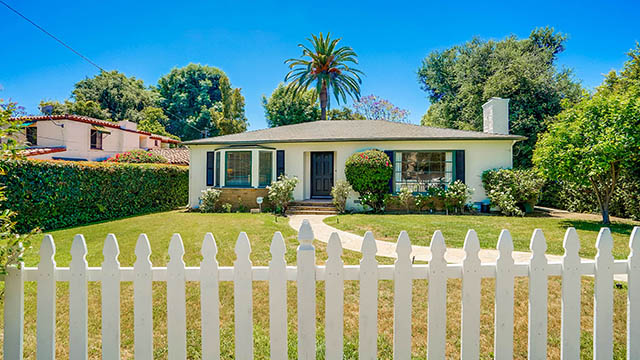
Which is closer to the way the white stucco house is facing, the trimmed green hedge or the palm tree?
the trimmed green hedge

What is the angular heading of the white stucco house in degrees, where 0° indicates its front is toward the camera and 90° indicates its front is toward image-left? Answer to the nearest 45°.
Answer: approximately 0°

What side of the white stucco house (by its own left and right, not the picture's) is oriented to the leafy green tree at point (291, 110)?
back

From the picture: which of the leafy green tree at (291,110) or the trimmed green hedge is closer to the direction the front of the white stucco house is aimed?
the trimmed green hedge

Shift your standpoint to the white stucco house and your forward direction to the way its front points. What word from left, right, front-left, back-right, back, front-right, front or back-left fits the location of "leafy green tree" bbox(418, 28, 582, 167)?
back-left

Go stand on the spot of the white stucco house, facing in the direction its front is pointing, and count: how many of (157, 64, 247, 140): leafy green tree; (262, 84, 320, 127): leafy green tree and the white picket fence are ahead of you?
1

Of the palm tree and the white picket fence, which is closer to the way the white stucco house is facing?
the white picket fence

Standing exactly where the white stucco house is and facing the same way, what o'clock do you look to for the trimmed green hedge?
The trimmed green hedge is roughly at 2 o'clock from the white stucco house.

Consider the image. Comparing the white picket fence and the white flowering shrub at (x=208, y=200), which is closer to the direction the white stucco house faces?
the white picket fence

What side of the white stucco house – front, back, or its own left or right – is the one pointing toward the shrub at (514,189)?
left

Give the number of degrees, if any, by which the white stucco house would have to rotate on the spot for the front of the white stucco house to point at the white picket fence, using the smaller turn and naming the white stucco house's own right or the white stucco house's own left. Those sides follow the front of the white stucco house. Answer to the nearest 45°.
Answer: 0° — it already faces it
